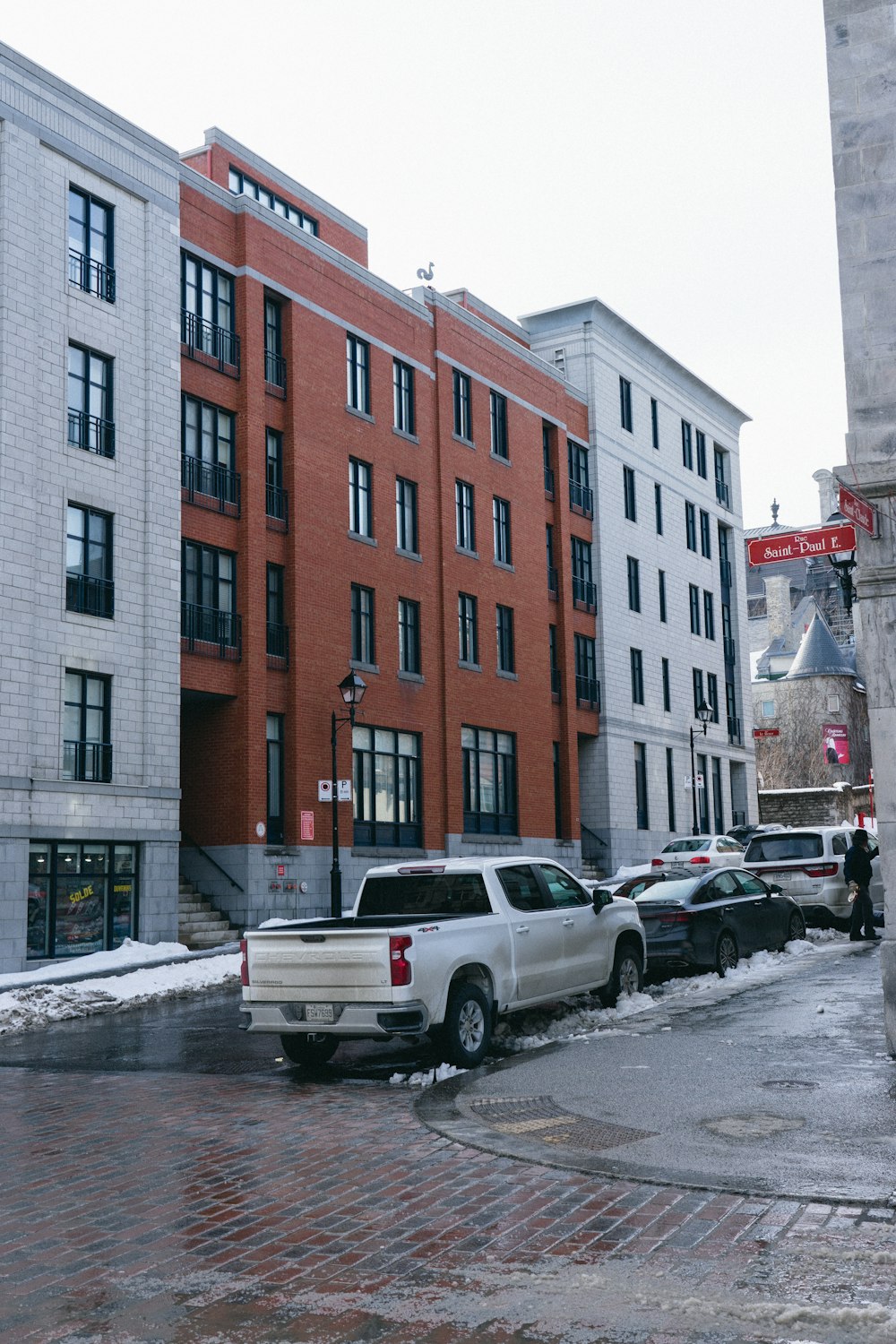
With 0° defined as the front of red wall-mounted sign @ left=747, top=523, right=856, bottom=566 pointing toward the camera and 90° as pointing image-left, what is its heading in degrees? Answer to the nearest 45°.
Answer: approximately 0°

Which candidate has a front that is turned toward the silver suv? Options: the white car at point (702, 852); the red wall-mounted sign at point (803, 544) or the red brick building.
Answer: the red brick building

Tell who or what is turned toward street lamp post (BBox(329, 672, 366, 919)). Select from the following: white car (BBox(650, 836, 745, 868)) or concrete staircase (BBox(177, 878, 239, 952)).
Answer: the concrete staircase

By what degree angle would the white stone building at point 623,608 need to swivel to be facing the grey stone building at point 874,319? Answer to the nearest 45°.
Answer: approximately 45° to its right

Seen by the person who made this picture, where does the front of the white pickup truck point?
facing away from the viewer and to the right of the viewer

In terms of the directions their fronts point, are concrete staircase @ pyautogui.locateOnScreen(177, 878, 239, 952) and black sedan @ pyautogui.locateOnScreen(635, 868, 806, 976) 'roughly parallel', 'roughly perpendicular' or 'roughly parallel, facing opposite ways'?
roughly perpendicular

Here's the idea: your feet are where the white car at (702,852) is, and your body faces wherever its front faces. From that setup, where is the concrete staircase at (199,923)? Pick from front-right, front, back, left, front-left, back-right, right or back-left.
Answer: back

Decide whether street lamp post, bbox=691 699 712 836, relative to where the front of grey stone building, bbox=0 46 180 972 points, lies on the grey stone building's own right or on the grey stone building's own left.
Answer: on the grey stone building's own left

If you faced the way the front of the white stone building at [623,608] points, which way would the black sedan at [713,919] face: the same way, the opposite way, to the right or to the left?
to the left

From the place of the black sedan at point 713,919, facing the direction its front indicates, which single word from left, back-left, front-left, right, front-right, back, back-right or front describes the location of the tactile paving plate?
back-right

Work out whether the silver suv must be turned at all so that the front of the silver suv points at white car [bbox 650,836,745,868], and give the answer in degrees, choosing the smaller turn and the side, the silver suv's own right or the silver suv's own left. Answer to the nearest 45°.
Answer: approximately 45° to the silver suv's own left

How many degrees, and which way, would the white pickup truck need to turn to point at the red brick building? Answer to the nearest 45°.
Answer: approximately 45° to its left

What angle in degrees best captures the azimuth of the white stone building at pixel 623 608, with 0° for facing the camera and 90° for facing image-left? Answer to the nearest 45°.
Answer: approximately 315°

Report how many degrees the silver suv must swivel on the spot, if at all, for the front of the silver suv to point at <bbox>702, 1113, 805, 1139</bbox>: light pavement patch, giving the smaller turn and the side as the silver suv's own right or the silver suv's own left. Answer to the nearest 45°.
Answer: approximately 135° to the silver suv's own right

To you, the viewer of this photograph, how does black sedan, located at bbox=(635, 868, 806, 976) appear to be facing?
facing away from the viewer and to the right of the viewer

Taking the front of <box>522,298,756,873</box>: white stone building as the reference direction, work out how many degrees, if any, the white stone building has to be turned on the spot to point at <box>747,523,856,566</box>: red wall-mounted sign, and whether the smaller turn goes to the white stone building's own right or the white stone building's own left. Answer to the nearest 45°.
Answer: approximately 45° to the white stone building's own right
